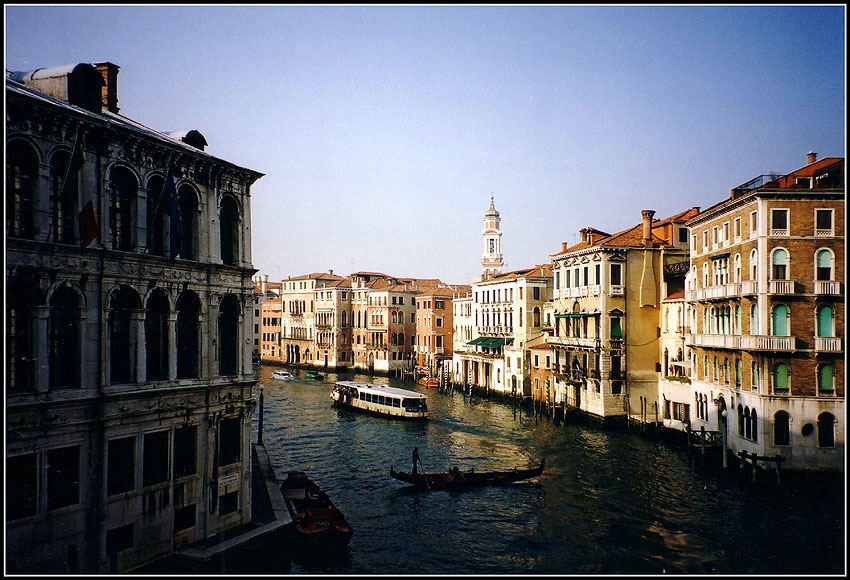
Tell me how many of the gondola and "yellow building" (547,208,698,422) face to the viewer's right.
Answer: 1

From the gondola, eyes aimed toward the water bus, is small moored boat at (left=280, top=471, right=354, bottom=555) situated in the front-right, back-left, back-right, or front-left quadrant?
back-left

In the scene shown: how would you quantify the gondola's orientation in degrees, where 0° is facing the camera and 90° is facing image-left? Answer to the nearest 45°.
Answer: approximately 270°

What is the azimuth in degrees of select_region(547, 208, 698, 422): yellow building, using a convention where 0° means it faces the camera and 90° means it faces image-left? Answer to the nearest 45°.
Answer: approximately 45°

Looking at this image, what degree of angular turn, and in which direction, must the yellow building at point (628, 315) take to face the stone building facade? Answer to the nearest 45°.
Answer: approximately 45° to its left

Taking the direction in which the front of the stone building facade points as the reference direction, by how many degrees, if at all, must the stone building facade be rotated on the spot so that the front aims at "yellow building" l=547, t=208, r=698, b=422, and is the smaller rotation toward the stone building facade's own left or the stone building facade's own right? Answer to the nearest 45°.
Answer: approximately 90° to the stone building facade's own left

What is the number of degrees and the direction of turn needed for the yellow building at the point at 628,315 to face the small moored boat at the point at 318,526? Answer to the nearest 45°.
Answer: approximately 45° to its left

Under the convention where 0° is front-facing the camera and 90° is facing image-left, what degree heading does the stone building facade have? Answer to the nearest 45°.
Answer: approximately 315°

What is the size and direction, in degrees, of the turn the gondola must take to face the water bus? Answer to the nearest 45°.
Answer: approximately 90° to its left
